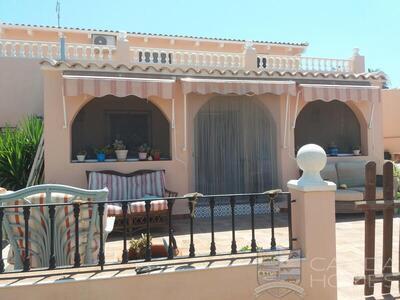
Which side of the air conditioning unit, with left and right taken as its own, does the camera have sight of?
front

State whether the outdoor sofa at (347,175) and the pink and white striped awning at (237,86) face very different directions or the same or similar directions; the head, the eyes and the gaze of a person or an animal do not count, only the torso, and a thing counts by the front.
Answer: same or similar directions

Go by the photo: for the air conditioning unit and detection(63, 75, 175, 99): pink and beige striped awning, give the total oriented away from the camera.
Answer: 0

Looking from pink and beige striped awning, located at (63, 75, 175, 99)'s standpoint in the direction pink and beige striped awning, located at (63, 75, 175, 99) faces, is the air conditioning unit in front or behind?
behind

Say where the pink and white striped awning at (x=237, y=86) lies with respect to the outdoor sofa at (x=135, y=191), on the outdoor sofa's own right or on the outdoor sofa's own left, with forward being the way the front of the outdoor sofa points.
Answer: on the outdoor sofa's own left

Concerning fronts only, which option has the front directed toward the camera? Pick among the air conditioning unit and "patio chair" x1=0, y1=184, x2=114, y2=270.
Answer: the air conditioning unit

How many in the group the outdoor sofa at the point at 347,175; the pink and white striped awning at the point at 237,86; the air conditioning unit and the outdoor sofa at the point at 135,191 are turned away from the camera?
0

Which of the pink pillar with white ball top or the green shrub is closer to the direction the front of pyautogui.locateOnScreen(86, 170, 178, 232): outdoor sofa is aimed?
the pink pillar with white ball top

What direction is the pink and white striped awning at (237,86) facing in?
toward the camera
